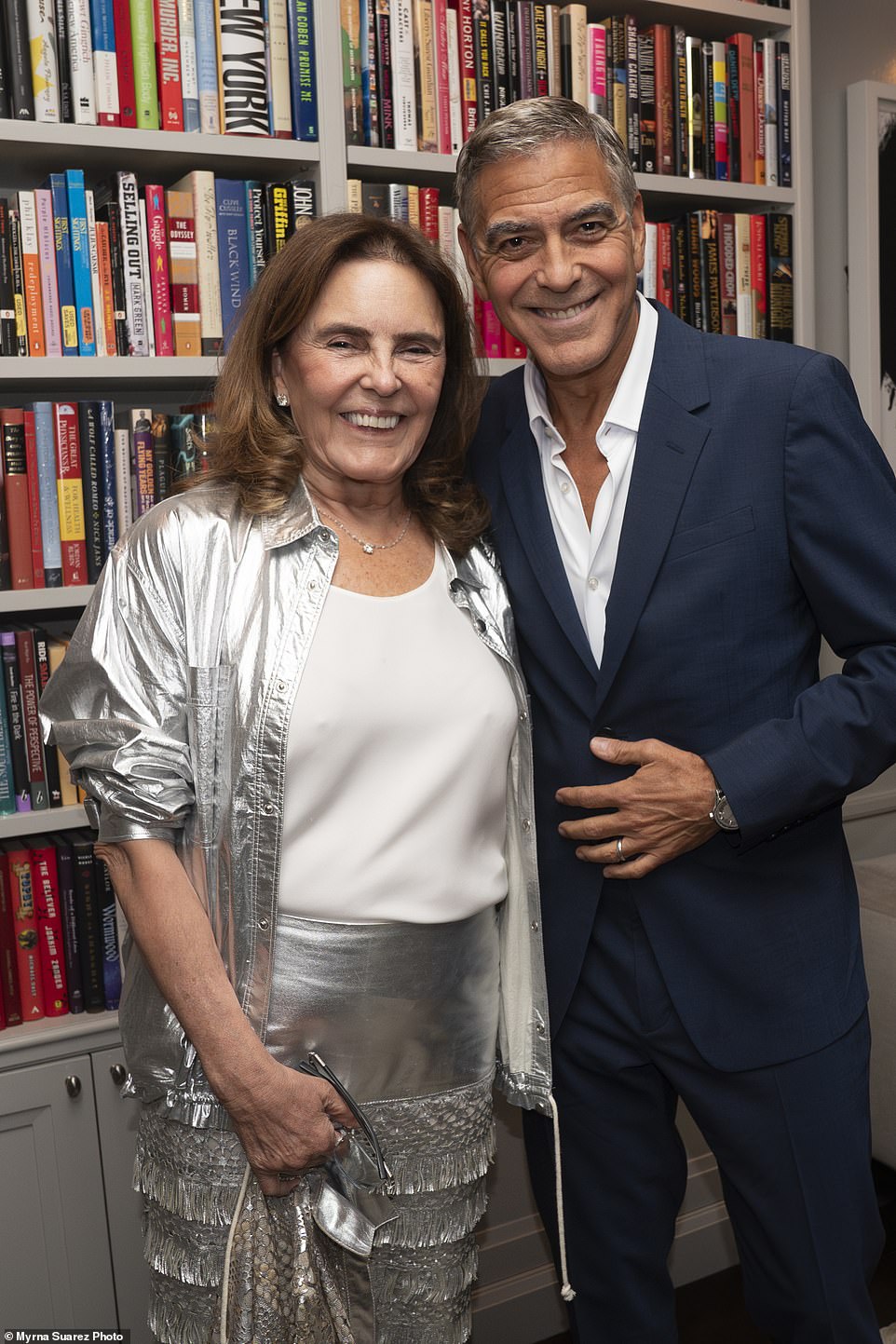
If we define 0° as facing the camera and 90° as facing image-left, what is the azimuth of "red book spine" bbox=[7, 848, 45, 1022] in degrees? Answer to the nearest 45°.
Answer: approximately 0°

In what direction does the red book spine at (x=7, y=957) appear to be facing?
toward the camera

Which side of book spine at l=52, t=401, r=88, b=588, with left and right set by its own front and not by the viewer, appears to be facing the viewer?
front

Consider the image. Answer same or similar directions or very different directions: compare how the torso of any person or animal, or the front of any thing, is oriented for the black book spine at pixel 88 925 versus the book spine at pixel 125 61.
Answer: same or similar directions

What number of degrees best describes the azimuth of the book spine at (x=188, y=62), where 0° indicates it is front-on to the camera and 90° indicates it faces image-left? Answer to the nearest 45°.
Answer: approximately 0°

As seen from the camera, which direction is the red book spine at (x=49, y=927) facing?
toward the camera

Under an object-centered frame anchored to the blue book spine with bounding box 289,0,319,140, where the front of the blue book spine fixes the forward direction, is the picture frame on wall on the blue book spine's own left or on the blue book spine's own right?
on the blue book spine's own left

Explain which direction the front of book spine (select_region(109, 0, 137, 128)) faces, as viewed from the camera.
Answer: facing the viewer
